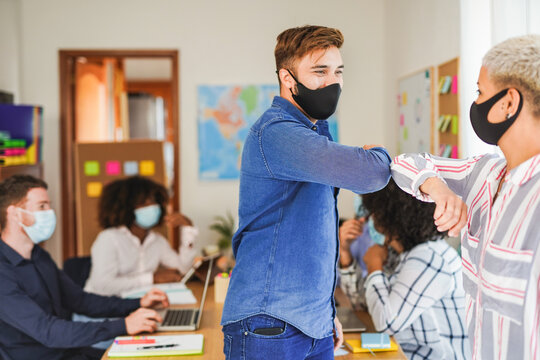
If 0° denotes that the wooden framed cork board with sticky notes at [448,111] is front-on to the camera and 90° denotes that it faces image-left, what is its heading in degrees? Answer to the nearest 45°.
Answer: approximately 45°

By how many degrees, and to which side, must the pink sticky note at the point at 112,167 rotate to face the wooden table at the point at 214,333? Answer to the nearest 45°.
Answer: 0° — it already faces it

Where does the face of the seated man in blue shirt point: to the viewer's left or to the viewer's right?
to the viewer's right

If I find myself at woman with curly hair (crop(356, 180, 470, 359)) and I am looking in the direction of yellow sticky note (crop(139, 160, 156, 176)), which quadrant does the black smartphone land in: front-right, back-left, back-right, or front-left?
back-left

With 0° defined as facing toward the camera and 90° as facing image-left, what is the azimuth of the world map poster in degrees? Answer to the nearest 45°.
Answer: approximately 0°

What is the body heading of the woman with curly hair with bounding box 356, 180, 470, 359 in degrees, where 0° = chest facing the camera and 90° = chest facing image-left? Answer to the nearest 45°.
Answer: approximately 90°

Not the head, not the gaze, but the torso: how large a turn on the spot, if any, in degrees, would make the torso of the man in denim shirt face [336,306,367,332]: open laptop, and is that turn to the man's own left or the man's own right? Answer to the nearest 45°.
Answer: approximately 90° to the man's own left

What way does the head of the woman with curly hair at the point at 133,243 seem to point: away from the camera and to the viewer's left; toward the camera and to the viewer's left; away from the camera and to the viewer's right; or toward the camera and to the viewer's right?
toward the camera and to the viewer's right

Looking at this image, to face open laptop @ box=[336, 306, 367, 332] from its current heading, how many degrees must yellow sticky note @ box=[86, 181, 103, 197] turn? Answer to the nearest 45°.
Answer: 0° — it already faces it

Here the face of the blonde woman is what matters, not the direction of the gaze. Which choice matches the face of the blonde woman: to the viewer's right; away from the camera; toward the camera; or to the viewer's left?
to the viewer's left

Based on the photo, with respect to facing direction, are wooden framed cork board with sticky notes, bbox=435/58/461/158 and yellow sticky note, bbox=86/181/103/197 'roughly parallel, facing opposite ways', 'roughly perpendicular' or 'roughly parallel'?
roughly perpendicular

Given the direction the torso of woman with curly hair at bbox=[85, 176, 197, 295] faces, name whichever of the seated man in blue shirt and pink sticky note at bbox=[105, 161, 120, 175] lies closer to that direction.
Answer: the seated man in blue shirt
